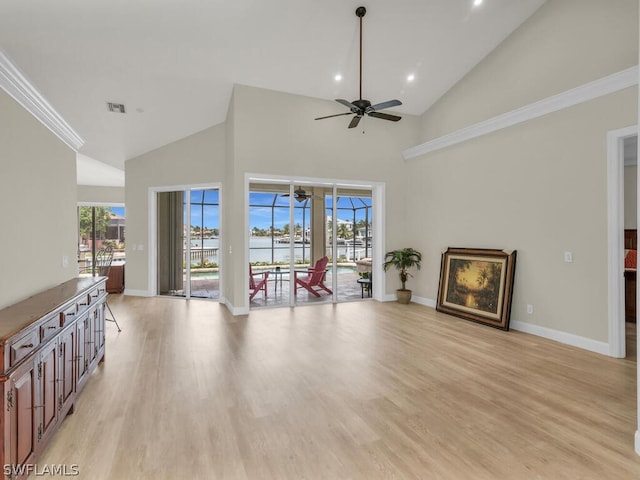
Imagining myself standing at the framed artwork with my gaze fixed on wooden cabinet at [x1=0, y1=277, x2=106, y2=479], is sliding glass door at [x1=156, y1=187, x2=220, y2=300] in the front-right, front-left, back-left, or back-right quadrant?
front-right

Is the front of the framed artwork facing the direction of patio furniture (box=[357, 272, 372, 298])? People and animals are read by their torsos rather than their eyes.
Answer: no

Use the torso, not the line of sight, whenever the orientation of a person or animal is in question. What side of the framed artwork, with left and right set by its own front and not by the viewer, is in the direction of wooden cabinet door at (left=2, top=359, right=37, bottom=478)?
front

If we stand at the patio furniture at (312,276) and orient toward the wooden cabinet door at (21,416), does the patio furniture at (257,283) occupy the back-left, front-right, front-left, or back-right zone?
front-right

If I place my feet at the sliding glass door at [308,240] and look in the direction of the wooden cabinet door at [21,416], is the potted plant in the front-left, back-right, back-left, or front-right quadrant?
back-left

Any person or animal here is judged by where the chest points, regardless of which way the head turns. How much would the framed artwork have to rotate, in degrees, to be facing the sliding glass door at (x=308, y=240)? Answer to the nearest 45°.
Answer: approximately 45° to its right

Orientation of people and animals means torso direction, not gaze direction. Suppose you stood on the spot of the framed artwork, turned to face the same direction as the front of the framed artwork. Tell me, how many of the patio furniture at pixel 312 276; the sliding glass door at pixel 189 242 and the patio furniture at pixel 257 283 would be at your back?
0

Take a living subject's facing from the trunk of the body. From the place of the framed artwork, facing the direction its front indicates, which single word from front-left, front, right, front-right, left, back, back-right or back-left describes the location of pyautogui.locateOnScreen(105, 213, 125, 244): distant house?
front-right

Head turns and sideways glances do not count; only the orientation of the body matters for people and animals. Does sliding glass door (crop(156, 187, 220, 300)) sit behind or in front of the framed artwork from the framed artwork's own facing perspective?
in front

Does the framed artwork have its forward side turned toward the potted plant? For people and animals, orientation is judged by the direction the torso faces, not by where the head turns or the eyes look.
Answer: no

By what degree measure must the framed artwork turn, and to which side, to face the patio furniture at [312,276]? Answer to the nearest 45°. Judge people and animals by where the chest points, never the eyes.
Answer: approximately 45° to its right

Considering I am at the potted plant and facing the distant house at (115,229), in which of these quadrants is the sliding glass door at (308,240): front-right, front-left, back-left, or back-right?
front-left

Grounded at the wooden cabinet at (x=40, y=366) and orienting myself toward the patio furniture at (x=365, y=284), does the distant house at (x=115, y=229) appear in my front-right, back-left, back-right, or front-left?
front-left

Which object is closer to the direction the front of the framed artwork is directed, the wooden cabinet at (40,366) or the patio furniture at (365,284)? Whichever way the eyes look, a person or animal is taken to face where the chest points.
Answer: the wooden cabinet

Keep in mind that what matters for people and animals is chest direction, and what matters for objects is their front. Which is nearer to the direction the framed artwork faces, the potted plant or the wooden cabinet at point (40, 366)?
the wooden cabinet
